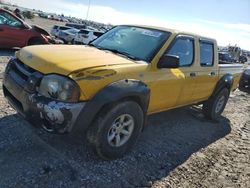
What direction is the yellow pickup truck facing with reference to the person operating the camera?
facing the viewer and to the left of the viewer

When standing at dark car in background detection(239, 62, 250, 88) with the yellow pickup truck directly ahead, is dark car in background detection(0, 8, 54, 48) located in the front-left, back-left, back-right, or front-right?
front-right

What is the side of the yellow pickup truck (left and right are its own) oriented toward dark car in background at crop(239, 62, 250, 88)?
back

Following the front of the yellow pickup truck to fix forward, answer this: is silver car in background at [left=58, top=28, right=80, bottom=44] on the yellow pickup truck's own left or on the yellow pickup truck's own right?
on the yellow pickup truck's own right

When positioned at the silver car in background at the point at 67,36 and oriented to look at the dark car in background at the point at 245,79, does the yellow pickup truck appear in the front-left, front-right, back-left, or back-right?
front-right

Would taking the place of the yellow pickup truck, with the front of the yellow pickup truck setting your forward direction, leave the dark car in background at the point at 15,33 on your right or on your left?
on your right
